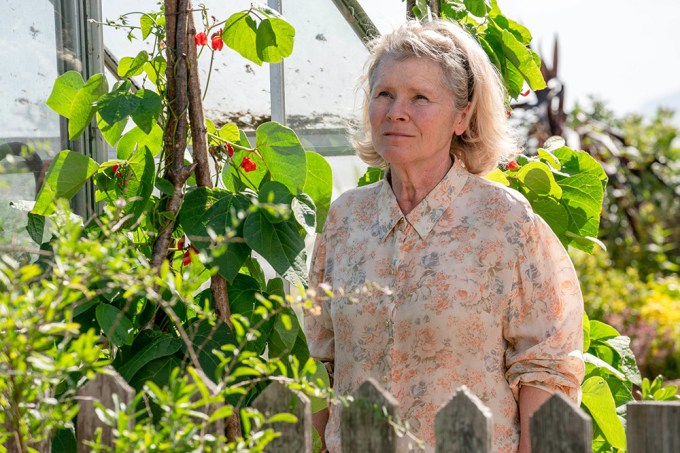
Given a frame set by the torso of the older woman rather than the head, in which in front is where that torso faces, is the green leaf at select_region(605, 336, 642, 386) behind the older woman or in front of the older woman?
behind

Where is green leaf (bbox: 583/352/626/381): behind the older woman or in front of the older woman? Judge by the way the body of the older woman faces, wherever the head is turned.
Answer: behind

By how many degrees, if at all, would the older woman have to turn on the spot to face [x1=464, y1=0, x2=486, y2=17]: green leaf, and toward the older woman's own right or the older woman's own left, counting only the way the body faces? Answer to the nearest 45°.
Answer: approximately 135° to the older woman's own right

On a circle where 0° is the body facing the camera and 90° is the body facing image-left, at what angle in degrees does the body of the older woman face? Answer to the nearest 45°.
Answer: approximately 45°
